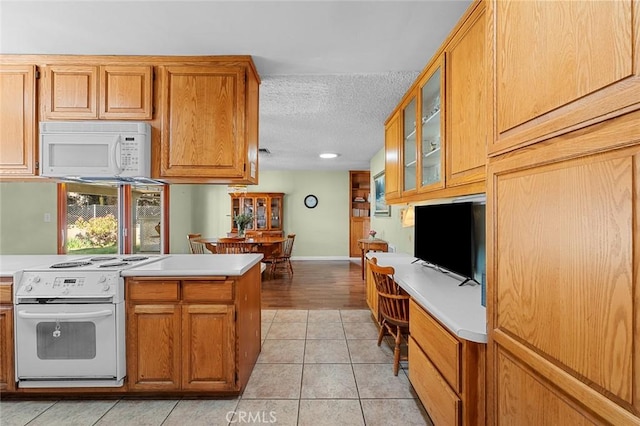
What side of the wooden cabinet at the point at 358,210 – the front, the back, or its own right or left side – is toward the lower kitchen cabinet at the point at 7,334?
front

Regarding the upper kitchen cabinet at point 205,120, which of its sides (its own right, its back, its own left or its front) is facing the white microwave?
right

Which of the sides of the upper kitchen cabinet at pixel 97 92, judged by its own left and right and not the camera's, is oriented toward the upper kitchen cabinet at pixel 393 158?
left

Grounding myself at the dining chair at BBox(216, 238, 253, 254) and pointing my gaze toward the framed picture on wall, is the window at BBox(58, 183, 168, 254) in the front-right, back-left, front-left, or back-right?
back-right

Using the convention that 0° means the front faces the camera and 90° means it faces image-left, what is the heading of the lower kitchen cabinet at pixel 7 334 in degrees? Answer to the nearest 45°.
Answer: approximately 0°
